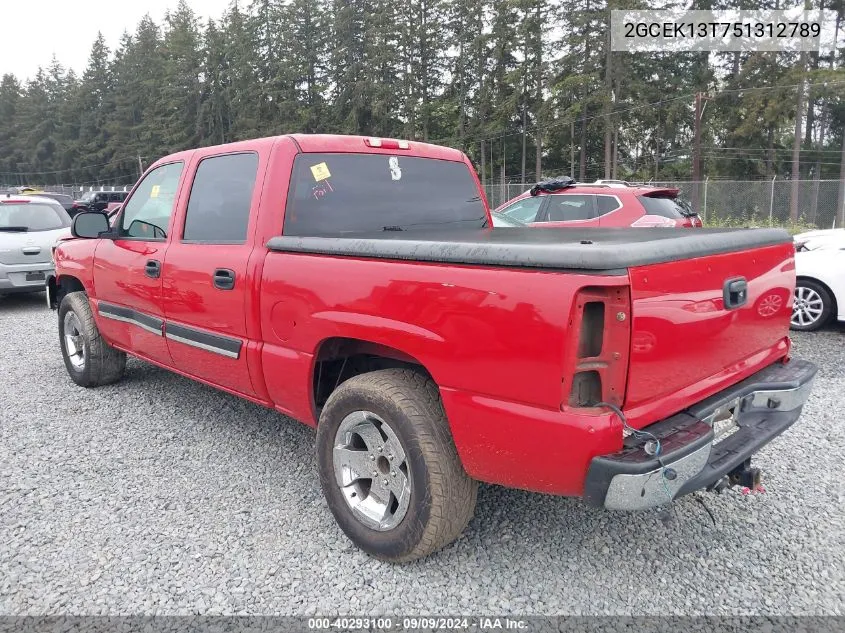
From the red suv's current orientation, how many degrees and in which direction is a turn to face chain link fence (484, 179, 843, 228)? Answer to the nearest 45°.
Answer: approximately 45° to its right

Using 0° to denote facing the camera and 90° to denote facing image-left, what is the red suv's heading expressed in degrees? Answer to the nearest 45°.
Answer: approximately 135°

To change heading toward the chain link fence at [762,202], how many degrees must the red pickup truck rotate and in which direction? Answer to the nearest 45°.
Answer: approximately 90° to its right

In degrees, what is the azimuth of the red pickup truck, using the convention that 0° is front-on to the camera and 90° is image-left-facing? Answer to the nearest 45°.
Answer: approximately 135°

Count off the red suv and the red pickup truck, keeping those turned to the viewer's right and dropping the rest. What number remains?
0

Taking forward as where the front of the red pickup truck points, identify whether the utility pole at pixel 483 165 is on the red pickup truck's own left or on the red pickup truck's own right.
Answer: on the red pickup truck's own right

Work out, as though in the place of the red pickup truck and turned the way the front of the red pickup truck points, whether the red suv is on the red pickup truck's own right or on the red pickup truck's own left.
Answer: on the red pickup truck's own right

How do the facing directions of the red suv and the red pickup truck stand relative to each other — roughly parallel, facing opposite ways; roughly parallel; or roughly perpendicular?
roughly parallel

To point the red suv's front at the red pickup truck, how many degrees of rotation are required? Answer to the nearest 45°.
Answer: approximately 135° to its left
